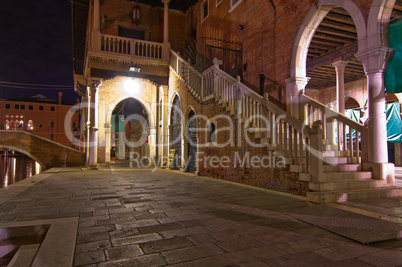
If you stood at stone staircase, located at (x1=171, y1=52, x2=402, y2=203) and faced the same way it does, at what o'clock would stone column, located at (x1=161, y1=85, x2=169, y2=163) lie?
The stone column is roughly at 6 o'clock from the stone staircase.

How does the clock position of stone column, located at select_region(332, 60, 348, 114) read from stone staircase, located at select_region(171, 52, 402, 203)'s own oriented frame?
The stone column is roughly at 8 o'clock from the stone staircase.

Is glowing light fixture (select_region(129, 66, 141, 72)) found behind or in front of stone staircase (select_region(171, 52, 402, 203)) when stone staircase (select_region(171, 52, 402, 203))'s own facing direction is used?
behind

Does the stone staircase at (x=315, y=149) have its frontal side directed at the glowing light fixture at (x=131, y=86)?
no

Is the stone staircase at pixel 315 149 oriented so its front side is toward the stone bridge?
no

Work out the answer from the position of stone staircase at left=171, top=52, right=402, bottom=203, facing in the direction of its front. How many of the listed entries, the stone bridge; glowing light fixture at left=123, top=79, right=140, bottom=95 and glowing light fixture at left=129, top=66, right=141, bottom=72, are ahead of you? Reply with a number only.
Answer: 0

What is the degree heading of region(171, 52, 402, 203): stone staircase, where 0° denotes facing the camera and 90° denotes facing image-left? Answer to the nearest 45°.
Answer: approximately 315°

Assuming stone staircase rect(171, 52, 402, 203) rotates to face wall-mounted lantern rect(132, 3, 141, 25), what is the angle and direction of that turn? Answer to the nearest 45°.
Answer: approximately 180°
